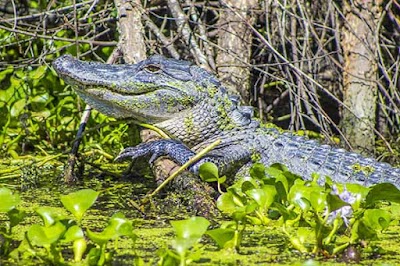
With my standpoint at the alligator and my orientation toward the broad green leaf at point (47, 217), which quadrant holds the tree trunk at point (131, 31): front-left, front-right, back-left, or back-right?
back-right

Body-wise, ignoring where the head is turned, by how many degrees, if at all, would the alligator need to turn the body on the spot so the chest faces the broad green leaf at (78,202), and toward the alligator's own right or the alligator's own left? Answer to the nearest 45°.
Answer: approximately 90° to the alligator's own left

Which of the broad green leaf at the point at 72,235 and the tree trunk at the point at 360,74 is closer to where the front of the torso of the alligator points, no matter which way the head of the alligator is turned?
the broad green leaf

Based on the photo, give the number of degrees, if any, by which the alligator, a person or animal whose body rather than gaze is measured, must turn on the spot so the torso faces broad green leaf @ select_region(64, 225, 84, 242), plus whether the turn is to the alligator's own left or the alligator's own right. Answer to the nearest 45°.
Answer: approximately 90° to the alligator's own left

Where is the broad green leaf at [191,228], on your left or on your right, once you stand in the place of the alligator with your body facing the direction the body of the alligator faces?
on your left

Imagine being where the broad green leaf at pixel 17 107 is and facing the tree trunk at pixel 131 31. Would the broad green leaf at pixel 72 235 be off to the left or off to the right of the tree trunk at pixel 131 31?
right

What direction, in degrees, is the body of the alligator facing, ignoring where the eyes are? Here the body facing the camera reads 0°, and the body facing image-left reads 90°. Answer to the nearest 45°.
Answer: approximately 90°

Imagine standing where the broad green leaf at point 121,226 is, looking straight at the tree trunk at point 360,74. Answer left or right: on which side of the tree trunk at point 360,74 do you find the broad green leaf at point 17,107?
left

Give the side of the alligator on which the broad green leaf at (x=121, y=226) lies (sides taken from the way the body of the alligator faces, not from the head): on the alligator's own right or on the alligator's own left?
on the alligator's own left
